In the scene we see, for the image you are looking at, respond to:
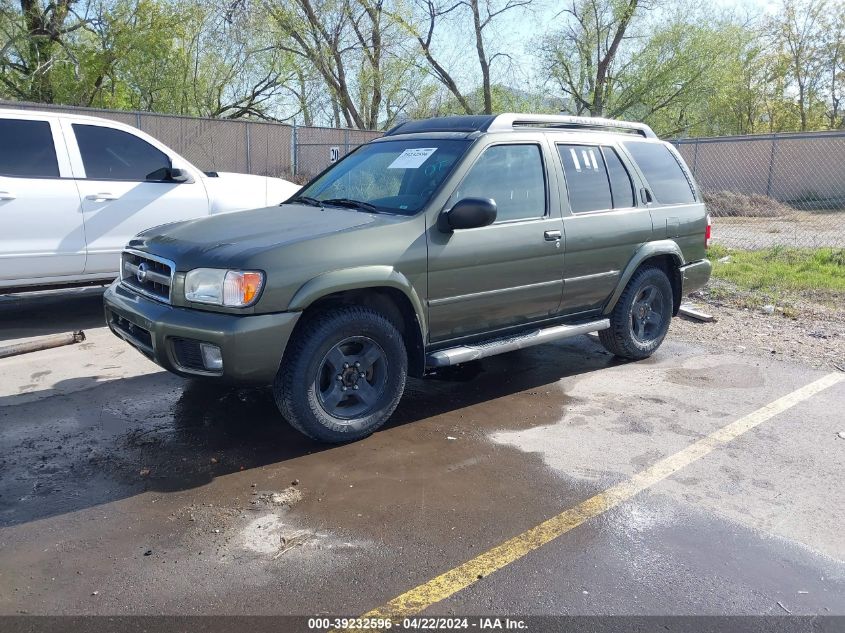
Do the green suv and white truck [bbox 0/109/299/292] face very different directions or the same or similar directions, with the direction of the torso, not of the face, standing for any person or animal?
very different directions

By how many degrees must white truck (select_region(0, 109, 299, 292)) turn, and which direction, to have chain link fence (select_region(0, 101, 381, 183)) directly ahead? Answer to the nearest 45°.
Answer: approximately 90° to its left

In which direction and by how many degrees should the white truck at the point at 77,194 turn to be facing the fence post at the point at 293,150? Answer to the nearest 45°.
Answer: approximately 90° to its left

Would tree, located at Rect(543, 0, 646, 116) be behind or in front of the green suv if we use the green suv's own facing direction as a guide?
behind

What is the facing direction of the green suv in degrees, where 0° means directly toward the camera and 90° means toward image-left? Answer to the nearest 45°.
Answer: approximately 45°

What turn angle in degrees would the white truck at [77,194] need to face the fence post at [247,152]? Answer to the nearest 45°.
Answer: approximately 90° to its left

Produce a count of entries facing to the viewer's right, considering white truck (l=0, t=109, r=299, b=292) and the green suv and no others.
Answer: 1

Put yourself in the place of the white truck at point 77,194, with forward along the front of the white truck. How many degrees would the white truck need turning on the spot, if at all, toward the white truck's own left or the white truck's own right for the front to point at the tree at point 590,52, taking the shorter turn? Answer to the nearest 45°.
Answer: approximately 45° to the white truck's own left

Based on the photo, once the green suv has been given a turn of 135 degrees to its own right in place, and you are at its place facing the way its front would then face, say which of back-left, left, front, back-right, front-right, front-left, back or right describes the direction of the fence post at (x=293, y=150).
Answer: front

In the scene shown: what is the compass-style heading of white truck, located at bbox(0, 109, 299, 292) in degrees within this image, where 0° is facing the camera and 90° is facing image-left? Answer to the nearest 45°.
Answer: approximately 270°
